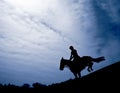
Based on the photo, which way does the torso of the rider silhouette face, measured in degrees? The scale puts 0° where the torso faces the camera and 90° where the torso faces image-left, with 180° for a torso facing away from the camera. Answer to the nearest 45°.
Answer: approximately 90°

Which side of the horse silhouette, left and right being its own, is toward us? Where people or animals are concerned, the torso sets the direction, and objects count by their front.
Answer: left
